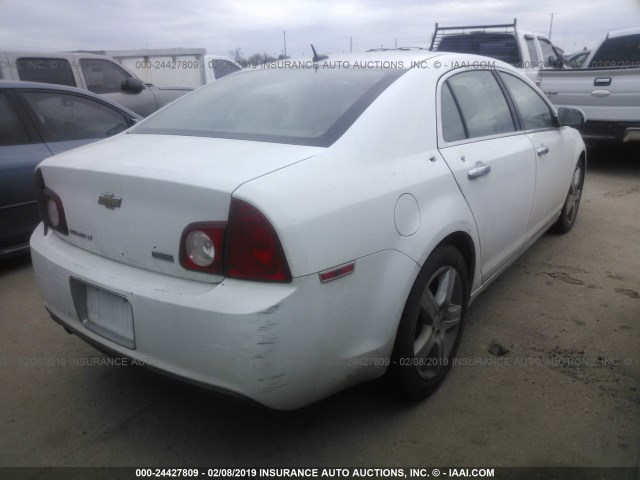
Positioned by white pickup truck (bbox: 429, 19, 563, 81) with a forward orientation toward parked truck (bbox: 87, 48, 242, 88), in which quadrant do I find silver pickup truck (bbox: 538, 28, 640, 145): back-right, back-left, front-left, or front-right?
back-left

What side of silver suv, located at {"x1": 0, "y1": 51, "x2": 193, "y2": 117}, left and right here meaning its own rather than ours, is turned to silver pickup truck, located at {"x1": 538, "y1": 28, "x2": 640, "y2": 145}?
front

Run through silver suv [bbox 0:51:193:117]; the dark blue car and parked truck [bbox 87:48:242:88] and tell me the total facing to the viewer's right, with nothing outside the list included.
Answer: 3

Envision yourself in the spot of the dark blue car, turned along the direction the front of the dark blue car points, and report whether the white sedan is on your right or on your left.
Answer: on your right

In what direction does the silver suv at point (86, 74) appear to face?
to the viewer's right

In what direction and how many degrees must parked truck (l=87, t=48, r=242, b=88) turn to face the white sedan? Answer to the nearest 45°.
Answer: approximately 90° to its right

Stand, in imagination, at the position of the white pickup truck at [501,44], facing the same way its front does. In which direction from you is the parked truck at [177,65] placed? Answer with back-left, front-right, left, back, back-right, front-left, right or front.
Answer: back-left

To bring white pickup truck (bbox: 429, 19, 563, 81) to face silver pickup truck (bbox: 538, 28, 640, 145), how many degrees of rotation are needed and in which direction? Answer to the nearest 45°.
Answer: approximately 90° to its right

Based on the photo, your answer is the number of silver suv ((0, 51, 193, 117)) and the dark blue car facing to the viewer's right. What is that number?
2

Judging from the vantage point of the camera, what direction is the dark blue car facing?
facing to the right of the viewer

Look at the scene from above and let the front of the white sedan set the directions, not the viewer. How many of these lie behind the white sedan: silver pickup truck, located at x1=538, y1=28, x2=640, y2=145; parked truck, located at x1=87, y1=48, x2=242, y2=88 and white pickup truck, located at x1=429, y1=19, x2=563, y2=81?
0

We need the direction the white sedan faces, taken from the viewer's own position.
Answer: facing away from the viewer and to the right of the viewer

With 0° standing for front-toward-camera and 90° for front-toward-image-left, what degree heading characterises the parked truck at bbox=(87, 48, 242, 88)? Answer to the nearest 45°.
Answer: approximately 270°

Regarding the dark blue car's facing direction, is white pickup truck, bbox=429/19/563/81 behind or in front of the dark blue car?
in front

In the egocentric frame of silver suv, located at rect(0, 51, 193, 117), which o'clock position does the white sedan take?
The white sedan is roughly at 3 o'clock from the silver suv.

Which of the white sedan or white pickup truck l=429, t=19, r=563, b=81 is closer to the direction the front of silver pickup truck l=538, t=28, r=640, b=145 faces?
the white pickup truck

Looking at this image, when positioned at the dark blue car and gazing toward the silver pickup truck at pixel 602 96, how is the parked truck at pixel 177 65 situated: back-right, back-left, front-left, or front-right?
front-left

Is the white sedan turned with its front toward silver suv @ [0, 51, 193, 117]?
no

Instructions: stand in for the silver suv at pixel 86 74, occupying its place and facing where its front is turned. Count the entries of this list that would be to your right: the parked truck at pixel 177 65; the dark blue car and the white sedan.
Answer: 2
